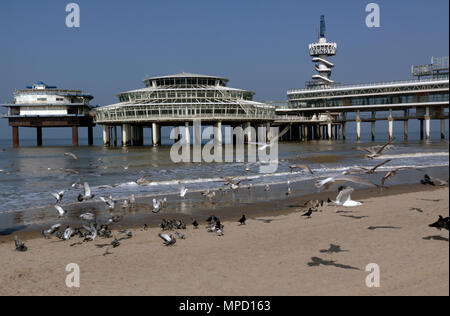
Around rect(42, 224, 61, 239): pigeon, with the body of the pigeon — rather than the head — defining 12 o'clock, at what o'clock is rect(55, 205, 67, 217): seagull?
The seagull is roughly at 3 o'clock from the pigeon.

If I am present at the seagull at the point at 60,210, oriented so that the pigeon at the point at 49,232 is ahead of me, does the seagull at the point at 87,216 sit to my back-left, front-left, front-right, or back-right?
front-left

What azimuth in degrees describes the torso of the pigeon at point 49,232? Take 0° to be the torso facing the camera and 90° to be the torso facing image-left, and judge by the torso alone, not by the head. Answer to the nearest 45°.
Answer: approximately 90°

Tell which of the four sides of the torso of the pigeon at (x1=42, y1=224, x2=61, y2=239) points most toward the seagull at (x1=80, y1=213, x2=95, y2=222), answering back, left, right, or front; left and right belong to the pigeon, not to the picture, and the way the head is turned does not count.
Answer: right

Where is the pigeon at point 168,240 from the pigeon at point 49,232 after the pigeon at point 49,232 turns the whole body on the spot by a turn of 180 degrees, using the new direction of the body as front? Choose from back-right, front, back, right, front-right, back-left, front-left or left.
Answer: front-right

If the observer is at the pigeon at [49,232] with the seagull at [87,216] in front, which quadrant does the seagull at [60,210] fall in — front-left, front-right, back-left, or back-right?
front-left

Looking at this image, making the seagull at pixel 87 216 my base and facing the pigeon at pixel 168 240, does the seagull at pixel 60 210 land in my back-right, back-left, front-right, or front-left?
back-right

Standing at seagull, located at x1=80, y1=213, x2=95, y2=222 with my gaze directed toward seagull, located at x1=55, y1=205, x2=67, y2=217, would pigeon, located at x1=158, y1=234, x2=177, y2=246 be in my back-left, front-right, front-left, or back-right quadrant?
back-left
